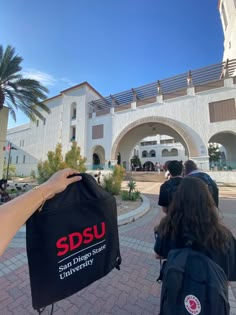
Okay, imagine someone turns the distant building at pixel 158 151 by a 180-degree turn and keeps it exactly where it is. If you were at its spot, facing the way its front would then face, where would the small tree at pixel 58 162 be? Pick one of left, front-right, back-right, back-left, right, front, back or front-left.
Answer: back

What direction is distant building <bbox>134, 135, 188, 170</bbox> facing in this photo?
toward the camera

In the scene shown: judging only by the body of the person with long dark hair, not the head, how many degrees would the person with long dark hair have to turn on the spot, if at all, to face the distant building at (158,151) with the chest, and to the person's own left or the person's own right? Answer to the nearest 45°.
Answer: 0° — they already face it

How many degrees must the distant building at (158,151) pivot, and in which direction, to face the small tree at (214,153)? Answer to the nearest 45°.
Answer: approximately 45° to its left

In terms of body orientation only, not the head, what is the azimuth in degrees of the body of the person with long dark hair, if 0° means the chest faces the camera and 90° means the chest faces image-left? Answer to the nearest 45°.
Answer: approximately 180°

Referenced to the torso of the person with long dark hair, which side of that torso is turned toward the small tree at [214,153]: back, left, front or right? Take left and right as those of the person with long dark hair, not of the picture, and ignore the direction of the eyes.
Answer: front

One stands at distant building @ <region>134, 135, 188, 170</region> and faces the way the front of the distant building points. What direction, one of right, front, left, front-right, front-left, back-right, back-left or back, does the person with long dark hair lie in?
front

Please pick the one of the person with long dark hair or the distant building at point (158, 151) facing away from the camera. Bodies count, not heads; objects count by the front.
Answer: the person with long dark hair

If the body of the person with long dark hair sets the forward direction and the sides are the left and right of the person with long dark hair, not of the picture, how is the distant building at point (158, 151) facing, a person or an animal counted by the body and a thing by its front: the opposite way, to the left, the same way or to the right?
the opposite way

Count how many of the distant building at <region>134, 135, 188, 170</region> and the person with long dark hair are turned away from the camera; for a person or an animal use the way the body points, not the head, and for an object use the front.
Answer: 1

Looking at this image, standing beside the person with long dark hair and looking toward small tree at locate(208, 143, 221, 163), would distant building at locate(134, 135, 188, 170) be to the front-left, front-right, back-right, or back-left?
front-left

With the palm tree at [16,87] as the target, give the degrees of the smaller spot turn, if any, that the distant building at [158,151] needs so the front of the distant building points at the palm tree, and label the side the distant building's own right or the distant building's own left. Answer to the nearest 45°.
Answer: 0° — it already faces it
